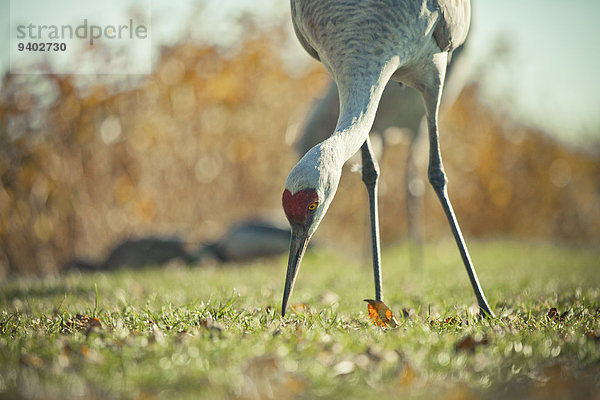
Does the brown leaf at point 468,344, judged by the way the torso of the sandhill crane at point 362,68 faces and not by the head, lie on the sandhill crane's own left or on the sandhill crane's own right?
on the sandhill crane's own left

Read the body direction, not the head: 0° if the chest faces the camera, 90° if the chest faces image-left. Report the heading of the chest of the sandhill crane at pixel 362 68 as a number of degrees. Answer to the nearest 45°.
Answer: approximately 45°

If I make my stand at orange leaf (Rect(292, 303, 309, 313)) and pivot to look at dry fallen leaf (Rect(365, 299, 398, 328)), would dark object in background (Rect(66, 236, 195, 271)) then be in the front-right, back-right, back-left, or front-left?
back-left
